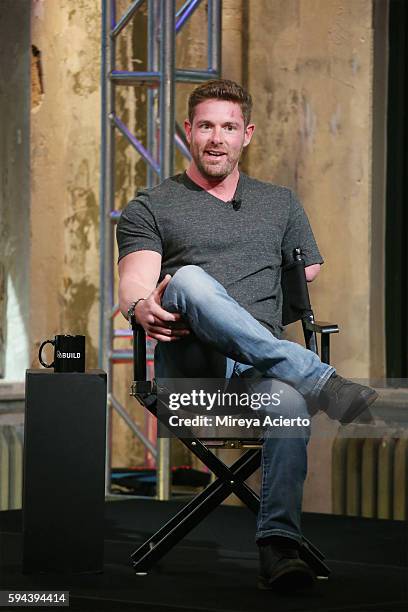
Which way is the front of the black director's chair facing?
toward the camera

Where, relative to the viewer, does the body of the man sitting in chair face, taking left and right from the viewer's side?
facing the viewer

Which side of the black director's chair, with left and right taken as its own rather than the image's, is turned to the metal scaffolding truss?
back

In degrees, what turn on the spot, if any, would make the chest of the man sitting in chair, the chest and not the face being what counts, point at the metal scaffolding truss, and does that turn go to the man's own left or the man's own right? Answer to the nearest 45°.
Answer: approximately 180°
